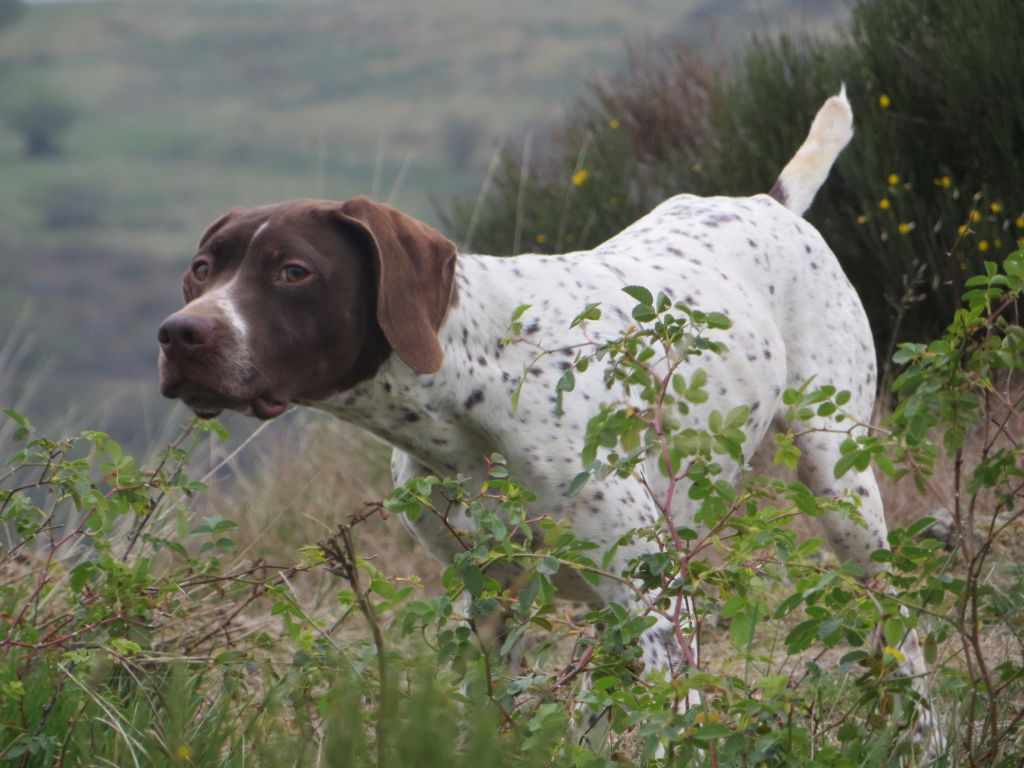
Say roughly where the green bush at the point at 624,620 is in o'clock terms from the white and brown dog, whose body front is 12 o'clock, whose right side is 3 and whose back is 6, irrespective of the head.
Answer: The green bush is roughly at 10 o'clock from the white and brown dog.

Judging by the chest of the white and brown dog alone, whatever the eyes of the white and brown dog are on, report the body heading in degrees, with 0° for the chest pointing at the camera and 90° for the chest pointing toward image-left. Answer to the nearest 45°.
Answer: approximately 45°

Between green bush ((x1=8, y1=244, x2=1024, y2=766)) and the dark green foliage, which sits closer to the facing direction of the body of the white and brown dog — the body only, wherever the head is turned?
the green bush

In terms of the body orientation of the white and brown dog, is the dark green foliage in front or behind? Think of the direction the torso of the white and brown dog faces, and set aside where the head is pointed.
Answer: behind
